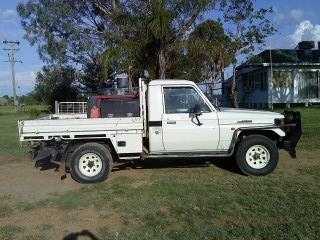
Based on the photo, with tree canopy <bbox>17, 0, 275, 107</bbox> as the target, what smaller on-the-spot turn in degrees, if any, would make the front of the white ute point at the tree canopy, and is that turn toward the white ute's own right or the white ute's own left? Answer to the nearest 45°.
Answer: approximately 90° to the white ute's own left

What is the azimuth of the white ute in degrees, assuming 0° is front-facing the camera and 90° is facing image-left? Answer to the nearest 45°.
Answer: approximately 270°

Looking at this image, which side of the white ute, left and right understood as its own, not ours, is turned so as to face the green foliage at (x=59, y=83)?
left
